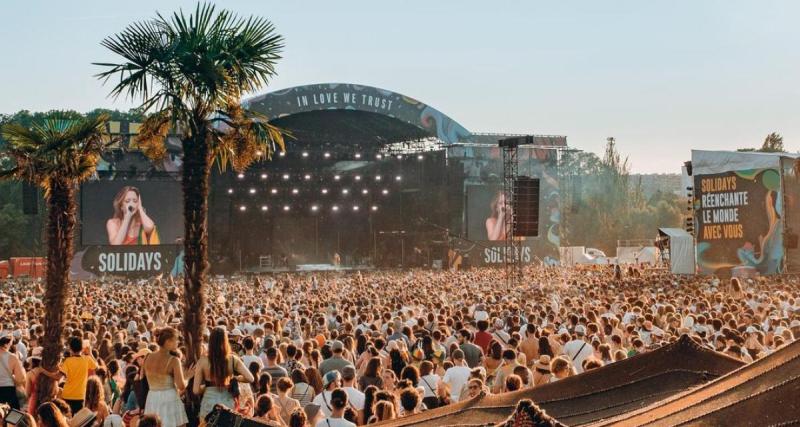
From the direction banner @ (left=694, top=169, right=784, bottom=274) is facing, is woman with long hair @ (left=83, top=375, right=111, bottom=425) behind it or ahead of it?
ahead

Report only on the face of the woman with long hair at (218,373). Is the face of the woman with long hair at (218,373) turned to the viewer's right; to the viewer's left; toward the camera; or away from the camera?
away from the camera

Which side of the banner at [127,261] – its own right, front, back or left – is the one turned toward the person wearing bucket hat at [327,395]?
front

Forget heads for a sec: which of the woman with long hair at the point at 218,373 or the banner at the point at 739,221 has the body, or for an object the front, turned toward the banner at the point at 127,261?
the woman with long hair

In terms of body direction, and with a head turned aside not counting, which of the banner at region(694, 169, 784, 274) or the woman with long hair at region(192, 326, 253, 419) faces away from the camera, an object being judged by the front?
the woman with long hair

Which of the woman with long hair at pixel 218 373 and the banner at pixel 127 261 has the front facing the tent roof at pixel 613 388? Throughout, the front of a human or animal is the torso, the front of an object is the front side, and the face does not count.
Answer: the banner

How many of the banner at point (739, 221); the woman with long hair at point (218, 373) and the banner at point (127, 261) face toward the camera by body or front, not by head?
2

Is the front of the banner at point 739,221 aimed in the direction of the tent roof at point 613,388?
yes

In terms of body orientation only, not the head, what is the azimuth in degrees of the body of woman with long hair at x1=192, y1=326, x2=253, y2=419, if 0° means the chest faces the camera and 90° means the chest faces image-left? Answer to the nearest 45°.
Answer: approximately 180°

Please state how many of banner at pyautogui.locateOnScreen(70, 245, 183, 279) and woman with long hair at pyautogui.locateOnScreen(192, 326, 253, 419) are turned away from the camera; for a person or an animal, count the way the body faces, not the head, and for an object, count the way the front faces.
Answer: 1

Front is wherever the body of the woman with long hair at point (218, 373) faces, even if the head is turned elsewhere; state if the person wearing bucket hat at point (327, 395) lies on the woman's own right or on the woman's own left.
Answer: on the woman's own right

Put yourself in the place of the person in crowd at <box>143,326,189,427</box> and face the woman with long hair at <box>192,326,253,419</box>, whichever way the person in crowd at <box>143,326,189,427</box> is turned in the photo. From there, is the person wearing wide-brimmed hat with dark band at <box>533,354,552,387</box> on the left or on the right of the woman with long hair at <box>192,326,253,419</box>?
left

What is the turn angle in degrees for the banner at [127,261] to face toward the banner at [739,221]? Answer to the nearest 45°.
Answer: approximately 45° to its left

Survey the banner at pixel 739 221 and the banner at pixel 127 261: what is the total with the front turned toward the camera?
2

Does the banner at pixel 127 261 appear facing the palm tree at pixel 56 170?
yes

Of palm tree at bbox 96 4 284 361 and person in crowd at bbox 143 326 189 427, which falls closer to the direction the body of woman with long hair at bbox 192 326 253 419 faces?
the palm tree
